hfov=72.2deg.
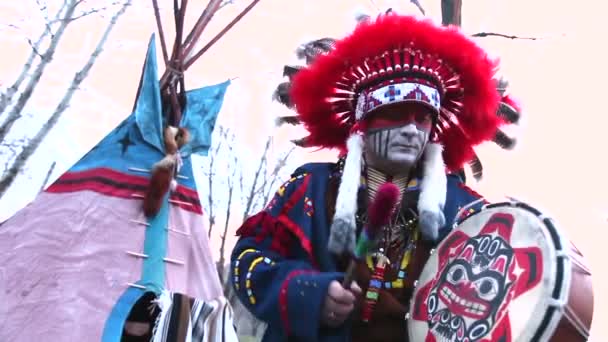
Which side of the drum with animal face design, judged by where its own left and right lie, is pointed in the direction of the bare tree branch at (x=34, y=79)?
right

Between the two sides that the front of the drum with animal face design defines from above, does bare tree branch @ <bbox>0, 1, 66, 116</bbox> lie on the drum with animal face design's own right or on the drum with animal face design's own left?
on the drum with animal face design's own right

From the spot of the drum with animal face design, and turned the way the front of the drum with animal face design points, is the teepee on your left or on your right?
on your right

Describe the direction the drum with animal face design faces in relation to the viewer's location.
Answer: facing the viewer and to the left of the viewer

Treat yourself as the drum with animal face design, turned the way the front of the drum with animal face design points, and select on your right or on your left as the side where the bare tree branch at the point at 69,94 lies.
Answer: on your right

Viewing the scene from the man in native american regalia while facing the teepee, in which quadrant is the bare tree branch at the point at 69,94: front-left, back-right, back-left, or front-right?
front-right
